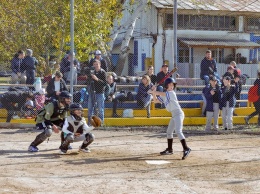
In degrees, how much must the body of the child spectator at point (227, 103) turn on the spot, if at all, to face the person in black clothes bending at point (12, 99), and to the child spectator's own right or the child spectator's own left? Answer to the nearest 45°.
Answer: approximately 90° to the child spectator's own right

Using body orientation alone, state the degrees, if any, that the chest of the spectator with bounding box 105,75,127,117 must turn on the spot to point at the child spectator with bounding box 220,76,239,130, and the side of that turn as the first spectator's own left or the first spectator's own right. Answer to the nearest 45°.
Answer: approximately 45° to the first spectator's own left

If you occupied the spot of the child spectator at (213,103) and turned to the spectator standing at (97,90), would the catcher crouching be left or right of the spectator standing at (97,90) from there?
left

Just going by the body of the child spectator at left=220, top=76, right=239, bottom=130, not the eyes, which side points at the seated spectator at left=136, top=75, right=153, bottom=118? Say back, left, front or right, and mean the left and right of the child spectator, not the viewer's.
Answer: right

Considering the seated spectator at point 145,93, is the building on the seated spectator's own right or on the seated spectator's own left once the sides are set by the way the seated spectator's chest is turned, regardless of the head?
on the seated spectator's own left

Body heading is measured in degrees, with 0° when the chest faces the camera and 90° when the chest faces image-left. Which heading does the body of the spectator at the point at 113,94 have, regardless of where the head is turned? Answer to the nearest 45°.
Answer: approximately 315°

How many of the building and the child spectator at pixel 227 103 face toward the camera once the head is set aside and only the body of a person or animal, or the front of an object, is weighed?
2

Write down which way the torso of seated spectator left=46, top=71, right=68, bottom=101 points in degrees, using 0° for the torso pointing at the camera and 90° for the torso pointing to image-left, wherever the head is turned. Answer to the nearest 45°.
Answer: approximately 0°

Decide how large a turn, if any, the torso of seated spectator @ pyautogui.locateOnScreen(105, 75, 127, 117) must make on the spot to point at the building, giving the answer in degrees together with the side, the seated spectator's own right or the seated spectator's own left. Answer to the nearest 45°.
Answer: approximately 135° to the seated spectator's own left
